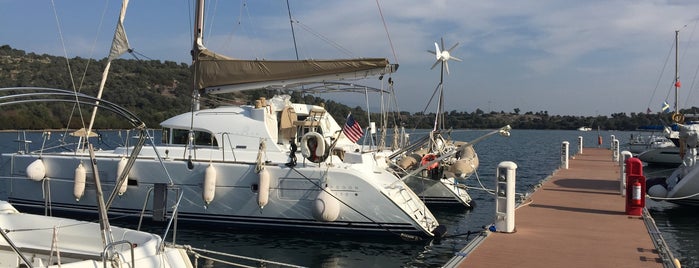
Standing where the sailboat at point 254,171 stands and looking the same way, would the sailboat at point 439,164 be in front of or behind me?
behind

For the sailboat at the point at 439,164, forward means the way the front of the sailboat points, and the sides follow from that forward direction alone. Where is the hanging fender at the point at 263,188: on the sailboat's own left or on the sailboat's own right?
on the sailboat's own left

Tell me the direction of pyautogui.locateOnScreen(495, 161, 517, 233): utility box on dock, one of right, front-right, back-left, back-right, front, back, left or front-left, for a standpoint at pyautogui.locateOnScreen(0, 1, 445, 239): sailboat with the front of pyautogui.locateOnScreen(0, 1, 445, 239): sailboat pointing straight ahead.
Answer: back-left

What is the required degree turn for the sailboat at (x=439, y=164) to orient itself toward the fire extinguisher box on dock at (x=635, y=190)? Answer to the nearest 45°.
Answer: approximately 180°

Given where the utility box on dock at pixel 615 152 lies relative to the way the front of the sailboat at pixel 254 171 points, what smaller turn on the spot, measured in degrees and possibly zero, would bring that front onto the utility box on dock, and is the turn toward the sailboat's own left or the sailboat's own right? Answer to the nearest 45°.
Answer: approximately 135° to the sailboat's own right

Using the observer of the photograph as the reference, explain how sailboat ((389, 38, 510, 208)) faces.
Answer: facing away from the viewer and to the left of the viewer

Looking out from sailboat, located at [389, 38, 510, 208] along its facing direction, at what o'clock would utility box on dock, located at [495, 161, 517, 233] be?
The utility box on dock is roughly at 7 o'clock from the sailboat.

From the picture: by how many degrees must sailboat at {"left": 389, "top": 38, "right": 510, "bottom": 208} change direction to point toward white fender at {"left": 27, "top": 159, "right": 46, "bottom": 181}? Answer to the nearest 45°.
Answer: approximately 45° to its left

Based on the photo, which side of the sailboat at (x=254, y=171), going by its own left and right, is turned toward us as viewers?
left

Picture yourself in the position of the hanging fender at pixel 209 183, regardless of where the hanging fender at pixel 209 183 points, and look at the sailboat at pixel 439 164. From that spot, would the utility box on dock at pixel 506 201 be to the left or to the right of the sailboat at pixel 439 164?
right
